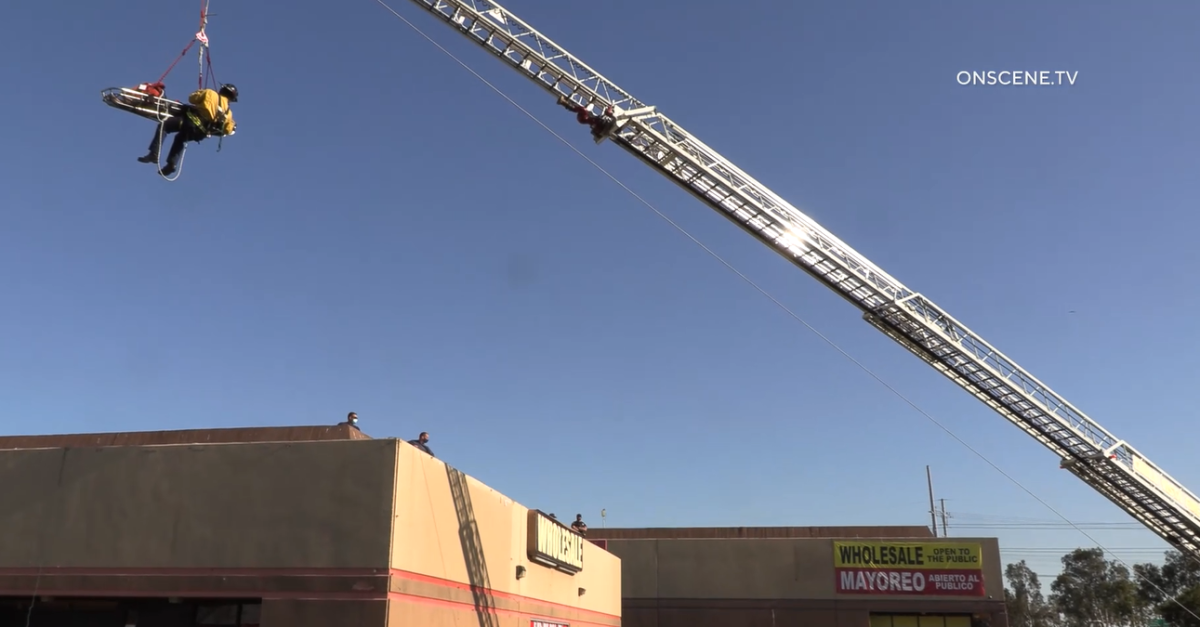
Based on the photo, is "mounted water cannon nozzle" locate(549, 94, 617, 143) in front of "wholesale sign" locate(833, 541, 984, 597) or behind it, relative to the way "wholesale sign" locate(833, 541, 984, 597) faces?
in front

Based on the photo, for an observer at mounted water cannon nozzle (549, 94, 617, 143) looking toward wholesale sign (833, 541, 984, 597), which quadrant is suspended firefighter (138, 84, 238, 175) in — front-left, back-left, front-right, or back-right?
back-left

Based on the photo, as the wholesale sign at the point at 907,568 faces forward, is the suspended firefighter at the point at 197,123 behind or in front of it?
in front

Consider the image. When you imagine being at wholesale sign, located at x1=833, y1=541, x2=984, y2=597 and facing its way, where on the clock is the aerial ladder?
The aerial ladder is roughly at 12 o'clock from the wholesale sign.

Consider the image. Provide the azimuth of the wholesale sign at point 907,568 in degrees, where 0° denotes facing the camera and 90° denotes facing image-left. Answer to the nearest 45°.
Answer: approximately 0°
